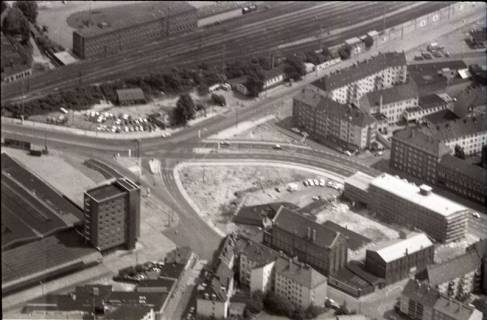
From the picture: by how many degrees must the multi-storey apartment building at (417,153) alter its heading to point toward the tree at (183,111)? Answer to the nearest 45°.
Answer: approximately 45° to its right

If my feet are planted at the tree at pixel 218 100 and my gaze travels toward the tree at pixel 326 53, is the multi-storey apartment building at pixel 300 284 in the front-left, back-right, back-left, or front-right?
back-right

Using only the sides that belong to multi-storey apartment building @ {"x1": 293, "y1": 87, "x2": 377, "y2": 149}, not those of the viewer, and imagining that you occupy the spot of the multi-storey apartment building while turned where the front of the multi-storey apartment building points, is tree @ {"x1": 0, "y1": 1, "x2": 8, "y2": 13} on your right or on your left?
on your right

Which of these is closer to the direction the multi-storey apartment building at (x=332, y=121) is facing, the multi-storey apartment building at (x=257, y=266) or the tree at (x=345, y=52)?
the multi-storey apartment building

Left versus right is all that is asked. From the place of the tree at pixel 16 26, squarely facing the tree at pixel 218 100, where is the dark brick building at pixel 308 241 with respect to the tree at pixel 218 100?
right

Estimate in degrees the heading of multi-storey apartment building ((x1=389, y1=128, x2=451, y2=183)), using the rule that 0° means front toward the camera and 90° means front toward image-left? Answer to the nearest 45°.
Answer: approximately 45°

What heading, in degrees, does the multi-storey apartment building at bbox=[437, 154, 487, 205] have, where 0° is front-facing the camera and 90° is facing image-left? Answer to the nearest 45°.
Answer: approximately 45°

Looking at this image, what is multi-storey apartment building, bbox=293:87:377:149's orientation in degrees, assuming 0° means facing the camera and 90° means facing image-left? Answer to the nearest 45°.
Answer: approximately 45°
